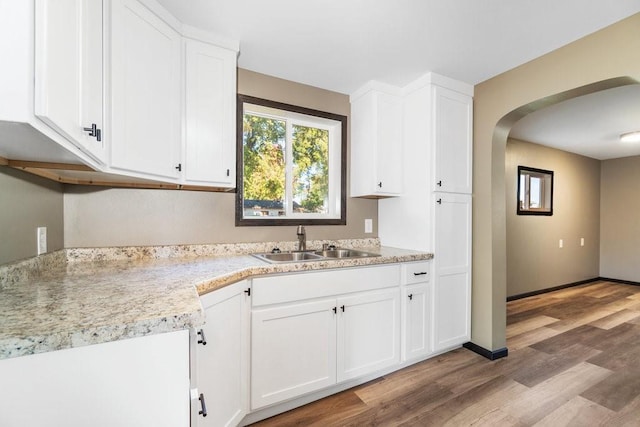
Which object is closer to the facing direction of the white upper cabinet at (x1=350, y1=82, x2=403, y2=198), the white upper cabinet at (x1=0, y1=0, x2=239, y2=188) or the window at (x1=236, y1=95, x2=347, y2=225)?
the white upper cabinet

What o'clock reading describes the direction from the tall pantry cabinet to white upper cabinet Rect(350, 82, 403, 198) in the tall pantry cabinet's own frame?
The white upper cabinet is roughly at 4 o'clock from the tall pantry cabinet.

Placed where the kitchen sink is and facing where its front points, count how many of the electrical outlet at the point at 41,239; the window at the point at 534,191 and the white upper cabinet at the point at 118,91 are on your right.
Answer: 2

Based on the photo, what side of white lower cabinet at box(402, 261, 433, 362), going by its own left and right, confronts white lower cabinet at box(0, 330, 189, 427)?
right

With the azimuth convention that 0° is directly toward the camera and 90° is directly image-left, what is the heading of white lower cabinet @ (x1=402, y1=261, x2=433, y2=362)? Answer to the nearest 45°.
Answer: approximately 315°

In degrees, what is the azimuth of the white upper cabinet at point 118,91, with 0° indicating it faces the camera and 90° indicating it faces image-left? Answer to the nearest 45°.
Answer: approximately 315°

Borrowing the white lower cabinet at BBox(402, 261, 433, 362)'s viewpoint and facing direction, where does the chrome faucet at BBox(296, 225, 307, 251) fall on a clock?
The chrome faucet is roughly at 4 o'clock from the white lower cabinet.

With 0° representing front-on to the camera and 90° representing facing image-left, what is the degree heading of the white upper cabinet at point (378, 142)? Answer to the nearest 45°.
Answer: approximately 315°

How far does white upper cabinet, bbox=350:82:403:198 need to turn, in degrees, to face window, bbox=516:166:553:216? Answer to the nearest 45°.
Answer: approximately 90° to its left
